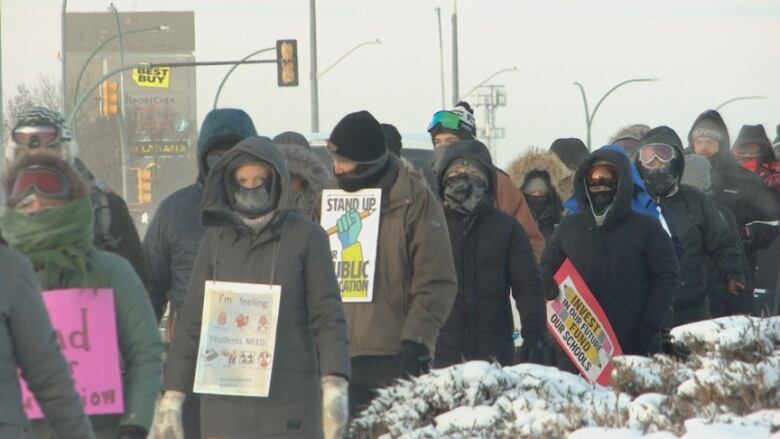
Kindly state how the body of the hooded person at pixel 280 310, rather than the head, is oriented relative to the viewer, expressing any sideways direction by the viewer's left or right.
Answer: facing the viewer

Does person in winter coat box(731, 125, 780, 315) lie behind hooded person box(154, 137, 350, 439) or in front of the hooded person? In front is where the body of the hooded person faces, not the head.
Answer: behind

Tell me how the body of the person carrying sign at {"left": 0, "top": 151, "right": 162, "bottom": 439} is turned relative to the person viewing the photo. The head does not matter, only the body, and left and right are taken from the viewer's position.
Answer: facing the viewer and to the left of the viewer

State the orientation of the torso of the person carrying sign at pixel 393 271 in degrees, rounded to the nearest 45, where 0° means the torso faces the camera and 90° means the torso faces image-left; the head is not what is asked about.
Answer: approximately 45°

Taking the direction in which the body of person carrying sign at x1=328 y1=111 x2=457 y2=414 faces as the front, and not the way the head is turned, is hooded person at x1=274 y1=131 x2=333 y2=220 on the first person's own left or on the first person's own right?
on the first person's own right

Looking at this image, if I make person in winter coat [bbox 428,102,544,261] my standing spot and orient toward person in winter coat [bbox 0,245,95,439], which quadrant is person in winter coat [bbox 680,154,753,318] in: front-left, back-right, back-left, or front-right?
back-left

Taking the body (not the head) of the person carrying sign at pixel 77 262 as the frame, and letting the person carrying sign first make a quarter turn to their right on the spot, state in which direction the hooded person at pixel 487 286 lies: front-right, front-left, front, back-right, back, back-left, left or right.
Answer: right

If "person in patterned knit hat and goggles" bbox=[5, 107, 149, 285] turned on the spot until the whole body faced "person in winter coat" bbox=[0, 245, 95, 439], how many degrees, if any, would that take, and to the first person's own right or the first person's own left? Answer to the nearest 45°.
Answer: approximately 45° to the first person's own left

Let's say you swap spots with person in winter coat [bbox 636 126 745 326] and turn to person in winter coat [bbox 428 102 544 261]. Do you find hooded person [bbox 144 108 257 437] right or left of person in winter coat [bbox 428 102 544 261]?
left

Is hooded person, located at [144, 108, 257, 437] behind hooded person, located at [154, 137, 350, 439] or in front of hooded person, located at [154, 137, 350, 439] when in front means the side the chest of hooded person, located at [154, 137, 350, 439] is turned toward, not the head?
behind
